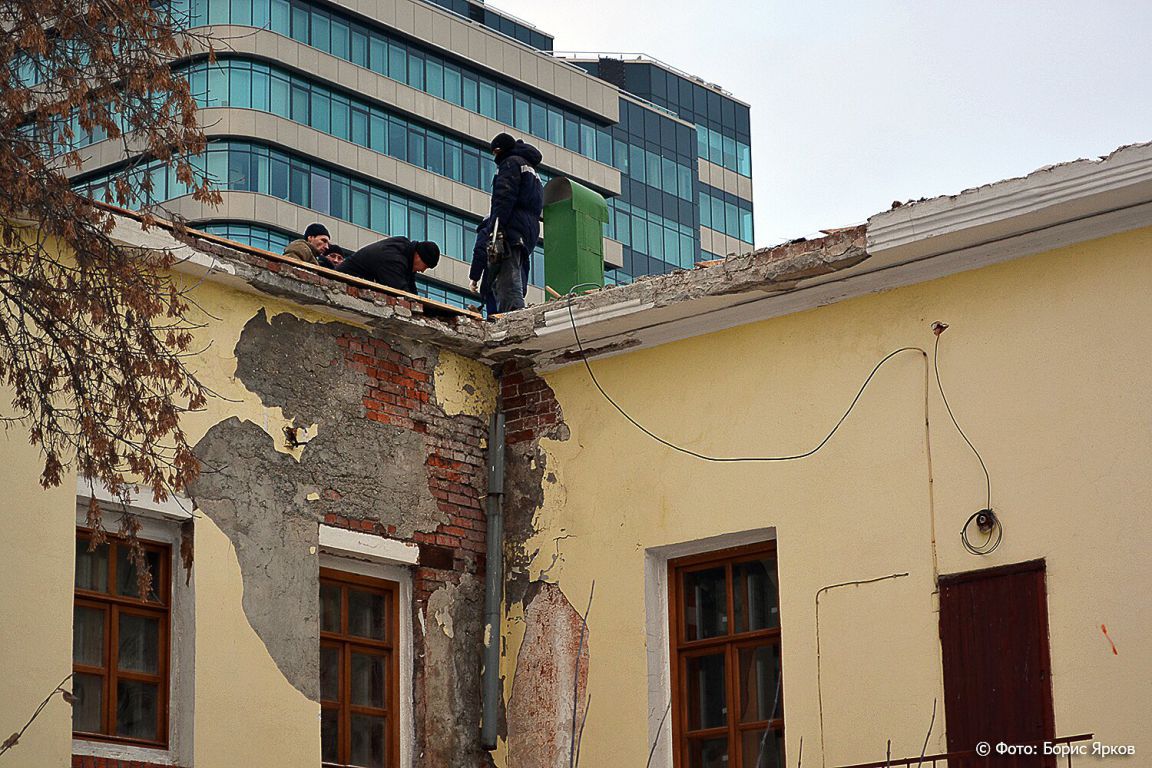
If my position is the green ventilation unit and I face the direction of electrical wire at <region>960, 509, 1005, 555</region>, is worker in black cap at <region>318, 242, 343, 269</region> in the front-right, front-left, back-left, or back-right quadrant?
back-right

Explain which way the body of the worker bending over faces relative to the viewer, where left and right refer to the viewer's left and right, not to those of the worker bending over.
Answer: facing to the right of the viewer
